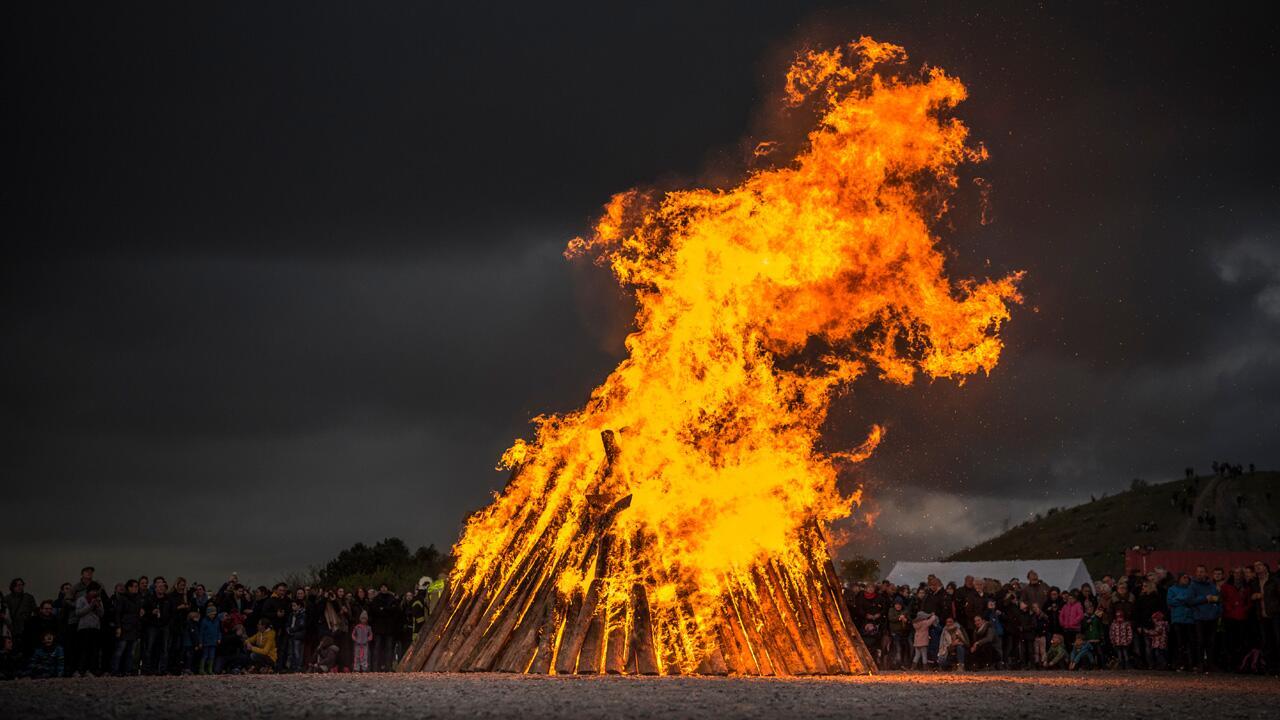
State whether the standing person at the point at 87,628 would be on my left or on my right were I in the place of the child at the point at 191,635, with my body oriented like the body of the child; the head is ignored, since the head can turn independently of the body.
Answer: on my right

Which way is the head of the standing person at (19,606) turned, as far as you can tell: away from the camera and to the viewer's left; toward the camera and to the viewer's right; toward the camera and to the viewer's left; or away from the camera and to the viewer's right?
toward the camera and to the viewer's right

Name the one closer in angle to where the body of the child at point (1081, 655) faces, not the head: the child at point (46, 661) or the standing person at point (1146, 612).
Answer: the child
